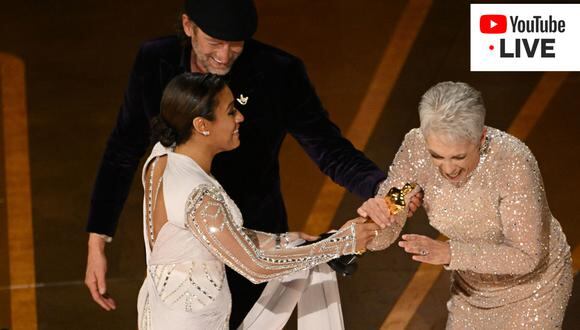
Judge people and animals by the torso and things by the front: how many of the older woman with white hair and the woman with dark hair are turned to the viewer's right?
1

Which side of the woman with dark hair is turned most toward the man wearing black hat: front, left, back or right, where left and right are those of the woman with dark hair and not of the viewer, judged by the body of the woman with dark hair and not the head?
left

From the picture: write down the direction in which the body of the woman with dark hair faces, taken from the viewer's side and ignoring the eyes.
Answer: to the viewer's right

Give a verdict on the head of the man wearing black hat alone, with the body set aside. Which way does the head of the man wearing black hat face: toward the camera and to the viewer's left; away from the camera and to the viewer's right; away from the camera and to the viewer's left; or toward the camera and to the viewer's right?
toward the camera and to the viewer's right

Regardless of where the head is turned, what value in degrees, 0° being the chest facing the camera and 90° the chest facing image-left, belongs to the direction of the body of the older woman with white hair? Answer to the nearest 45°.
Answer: approximately 45°

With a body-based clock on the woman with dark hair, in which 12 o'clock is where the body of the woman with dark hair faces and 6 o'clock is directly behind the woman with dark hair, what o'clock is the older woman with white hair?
The older woman with white hair is roughly at 12 o'clock from the woman with dark hair.

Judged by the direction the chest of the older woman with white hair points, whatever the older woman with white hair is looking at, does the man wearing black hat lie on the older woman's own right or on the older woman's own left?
on the older woman's own right
